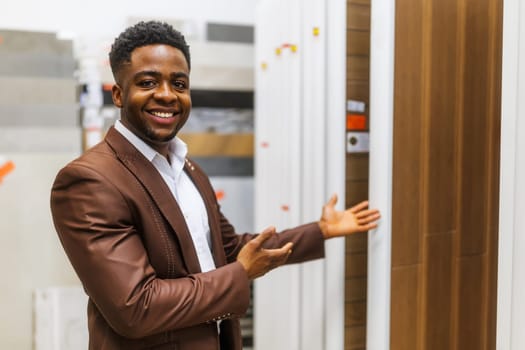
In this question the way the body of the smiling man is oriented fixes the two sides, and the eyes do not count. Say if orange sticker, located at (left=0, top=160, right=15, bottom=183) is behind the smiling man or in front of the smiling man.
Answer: behind

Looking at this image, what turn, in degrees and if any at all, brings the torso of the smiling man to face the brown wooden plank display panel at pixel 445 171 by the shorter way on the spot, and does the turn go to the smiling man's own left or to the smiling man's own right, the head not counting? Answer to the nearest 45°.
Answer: approximately 45° to the smiling man's own left

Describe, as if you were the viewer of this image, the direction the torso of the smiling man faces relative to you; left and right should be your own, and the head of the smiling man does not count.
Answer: facing the viewer and to the right of the viewer

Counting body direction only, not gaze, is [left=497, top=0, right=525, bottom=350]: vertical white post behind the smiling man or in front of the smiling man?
in front

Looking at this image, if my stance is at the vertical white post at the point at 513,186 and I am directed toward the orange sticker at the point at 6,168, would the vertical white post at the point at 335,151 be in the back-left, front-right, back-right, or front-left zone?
front-right

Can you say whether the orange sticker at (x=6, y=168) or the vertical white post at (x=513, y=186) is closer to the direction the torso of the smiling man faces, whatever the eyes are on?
the vertical white post

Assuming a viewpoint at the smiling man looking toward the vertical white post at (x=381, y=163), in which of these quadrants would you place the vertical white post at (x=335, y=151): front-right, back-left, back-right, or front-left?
front-left

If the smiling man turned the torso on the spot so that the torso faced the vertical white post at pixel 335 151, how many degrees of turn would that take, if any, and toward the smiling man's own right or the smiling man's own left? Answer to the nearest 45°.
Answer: approximately 90° to the smiling man's own left

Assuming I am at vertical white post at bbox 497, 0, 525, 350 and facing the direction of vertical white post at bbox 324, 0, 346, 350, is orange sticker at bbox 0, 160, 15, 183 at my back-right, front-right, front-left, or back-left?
front-left
